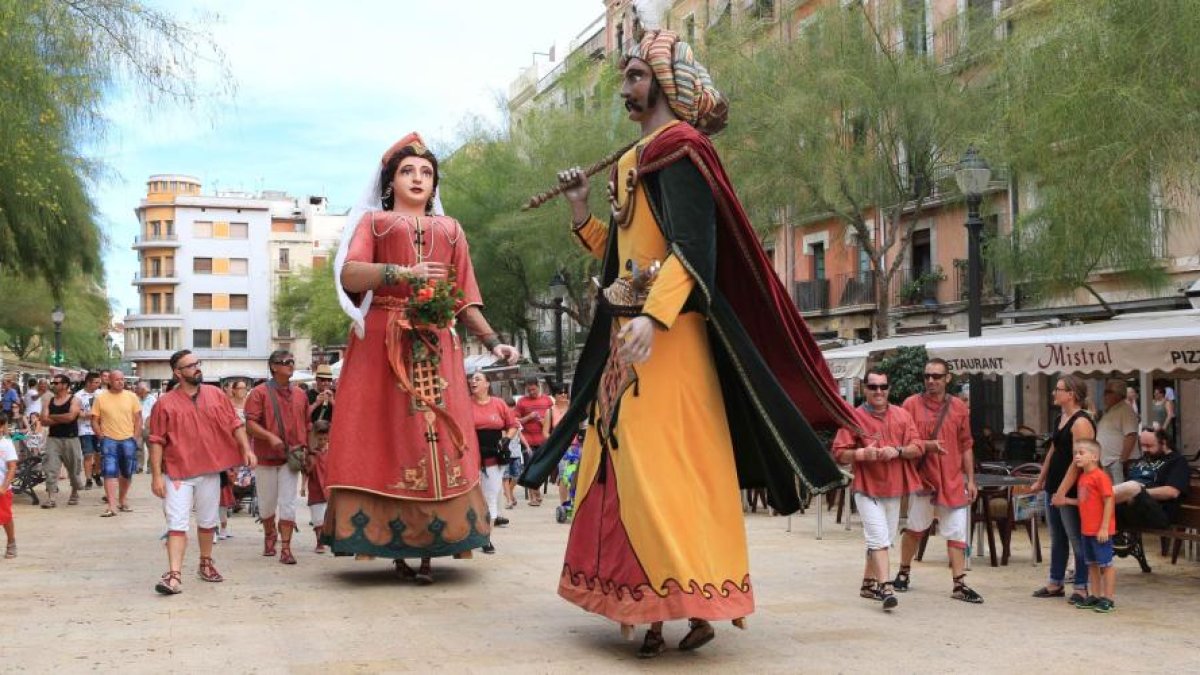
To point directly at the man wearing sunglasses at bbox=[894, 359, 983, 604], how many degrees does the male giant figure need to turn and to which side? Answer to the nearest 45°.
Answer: approximately 180°

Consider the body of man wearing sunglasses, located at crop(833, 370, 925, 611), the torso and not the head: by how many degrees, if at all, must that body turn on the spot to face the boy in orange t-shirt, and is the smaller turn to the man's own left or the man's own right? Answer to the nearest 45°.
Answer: approximately 90° to the man's own left

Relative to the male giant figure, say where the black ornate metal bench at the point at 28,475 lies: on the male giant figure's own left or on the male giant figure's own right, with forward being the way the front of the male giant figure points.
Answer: on the male giant figure's own right

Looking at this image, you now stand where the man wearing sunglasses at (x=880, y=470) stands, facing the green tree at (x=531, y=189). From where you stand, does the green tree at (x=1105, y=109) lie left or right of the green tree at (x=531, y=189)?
right

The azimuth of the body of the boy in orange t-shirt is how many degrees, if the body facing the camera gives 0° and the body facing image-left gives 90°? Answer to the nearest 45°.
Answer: approximately 45°

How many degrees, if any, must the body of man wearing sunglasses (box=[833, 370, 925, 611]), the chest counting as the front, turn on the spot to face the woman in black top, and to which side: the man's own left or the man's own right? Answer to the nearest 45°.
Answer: approximately 135° to the man's own left

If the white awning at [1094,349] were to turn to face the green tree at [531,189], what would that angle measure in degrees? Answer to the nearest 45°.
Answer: approximately 90° to its right

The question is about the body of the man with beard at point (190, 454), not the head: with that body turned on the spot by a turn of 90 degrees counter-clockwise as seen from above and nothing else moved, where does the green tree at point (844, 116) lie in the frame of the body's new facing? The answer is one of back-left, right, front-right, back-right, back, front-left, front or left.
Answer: front-left

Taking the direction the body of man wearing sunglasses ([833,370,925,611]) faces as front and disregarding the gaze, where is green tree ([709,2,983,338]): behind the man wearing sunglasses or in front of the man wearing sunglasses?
behind

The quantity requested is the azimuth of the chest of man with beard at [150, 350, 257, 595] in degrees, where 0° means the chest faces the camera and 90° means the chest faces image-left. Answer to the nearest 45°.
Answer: approximately 0°

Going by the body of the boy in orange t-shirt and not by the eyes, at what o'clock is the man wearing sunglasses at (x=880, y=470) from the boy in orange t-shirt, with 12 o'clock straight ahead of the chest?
The man wearing sunglasses is roughly at 1 o'clock from the boy in orange t-shirt.

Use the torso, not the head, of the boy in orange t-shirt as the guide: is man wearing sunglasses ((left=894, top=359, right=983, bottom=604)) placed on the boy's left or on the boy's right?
on the boy's right

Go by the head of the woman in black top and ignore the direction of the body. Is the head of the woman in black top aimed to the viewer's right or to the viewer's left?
to the viewer's left

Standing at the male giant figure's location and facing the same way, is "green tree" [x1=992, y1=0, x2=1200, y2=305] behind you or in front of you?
behind

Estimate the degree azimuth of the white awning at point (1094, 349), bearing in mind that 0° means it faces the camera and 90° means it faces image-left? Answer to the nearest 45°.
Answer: approximately 45°
